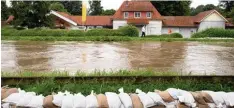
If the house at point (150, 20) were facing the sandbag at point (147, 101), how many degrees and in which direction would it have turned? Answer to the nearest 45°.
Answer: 0° — it already faces it

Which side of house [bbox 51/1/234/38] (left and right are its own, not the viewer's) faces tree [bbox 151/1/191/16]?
back

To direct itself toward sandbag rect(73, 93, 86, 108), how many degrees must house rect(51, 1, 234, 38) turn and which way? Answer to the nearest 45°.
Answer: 0° — it already faces it

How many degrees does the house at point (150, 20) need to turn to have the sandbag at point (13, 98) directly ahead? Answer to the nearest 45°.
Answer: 0° — it already faces it

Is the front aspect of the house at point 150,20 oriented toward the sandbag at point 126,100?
yes

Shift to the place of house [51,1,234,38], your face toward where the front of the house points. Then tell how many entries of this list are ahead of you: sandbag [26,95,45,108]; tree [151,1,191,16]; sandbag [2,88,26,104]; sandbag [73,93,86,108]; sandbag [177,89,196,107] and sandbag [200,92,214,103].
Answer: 5

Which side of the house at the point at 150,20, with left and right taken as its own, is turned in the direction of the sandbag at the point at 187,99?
front

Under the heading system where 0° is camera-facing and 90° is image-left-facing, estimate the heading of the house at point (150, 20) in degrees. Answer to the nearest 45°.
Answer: approximately 0°

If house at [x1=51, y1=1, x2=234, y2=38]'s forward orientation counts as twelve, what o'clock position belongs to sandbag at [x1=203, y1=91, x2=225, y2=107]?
The sandbag is roughly at 12 o'clock from the house.

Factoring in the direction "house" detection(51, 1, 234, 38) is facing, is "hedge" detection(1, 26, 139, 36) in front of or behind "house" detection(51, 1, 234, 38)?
in front

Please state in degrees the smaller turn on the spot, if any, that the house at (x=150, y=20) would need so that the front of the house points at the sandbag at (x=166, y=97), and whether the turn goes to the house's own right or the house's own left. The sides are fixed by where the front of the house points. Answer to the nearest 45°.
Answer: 0° — it already faces it

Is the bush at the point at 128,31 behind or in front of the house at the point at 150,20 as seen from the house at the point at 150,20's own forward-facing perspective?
in front

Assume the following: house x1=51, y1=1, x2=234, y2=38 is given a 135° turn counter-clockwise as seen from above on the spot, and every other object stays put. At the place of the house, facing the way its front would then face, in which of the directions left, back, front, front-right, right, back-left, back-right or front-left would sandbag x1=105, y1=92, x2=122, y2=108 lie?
back-right
